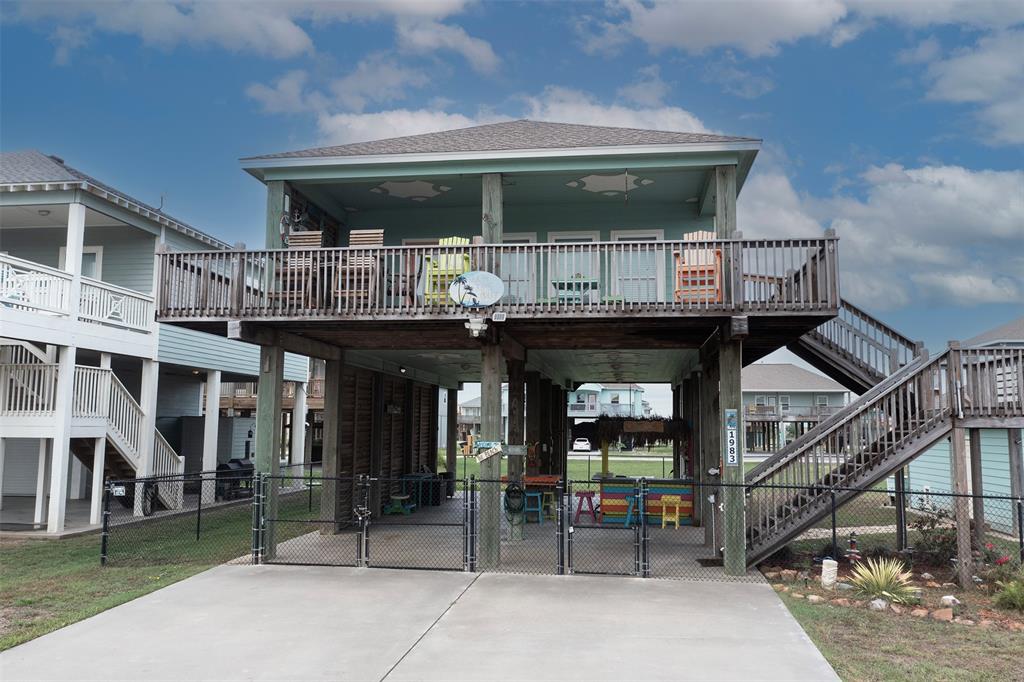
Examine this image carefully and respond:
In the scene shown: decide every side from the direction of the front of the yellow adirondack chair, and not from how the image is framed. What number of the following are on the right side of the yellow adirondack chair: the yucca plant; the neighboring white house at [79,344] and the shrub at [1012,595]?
1

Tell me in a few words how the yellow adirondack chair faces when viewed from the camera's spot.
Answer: facing the viewer and to the left of the viewer

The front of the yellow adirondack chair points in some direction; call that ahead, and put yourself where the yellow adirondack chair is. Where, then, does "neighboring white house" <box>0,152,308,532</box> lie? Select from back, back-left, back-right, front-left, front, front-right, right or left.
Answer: right

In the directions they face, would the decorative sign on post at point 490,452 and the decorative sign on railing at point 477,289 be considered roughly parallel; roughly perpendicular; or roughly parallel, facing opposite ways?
roughly parallel

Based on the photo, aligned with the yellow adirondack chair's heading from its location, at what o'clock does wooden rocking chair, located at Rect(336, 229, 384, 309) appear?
The wooden rocking chair is roughly at 2 o'clock from the yellow adirondack chair.

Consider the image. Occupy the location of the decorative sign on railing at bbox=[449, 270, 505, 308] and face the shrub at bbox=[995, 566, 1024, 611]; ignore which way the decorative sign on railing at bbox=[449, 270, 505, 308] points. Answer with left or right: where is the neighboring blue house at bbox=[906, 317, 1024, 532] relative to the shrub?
left

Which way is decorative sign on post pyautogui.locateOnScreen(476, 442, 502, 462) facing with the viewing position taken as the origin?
facing the viewer

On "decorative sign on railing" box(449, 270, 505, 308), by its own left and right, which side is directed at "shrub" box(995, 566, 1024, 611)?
left

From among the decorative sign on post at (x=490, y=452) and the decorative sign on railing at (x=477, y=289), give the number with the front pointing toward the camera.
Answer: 2
